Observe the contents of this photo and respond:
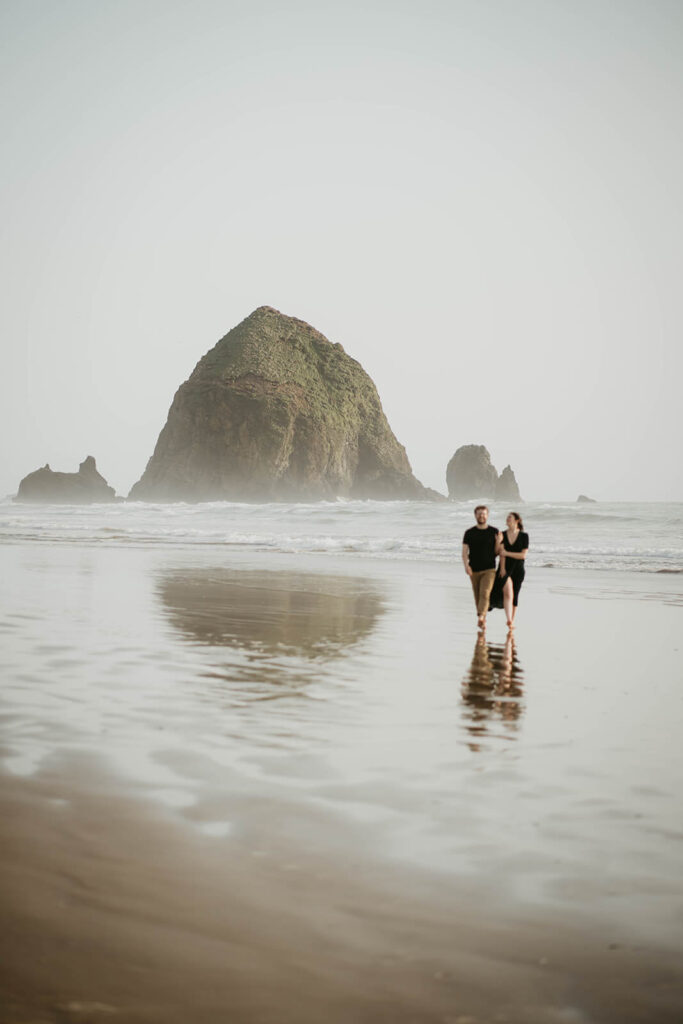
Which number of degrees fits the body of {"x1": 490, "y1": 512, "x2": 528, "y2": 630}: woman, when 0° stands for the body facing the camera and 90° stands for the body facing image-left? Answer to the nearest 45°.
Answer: approximately 0°

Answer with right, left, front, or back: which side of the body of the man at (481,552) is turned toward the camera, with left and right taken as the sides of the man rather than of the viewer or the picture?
front

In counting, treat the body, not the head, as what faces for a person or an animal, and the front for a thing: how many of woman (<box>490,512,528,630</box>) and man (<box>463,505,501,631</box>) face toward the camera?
2
